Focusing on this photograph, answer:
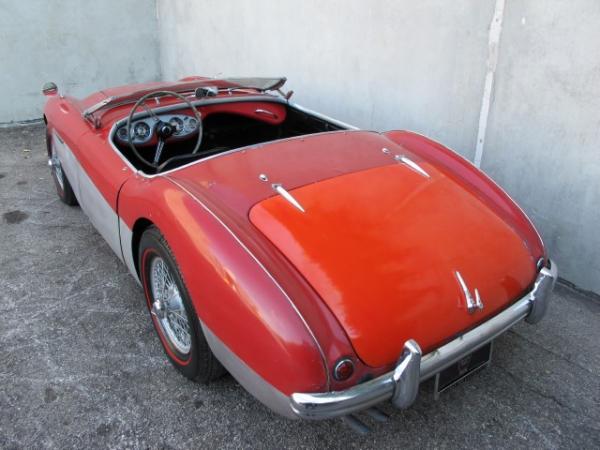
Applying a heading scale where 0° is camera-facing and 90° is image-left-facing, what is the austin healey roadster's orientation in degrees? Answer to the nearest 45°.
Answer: approximately 135°
